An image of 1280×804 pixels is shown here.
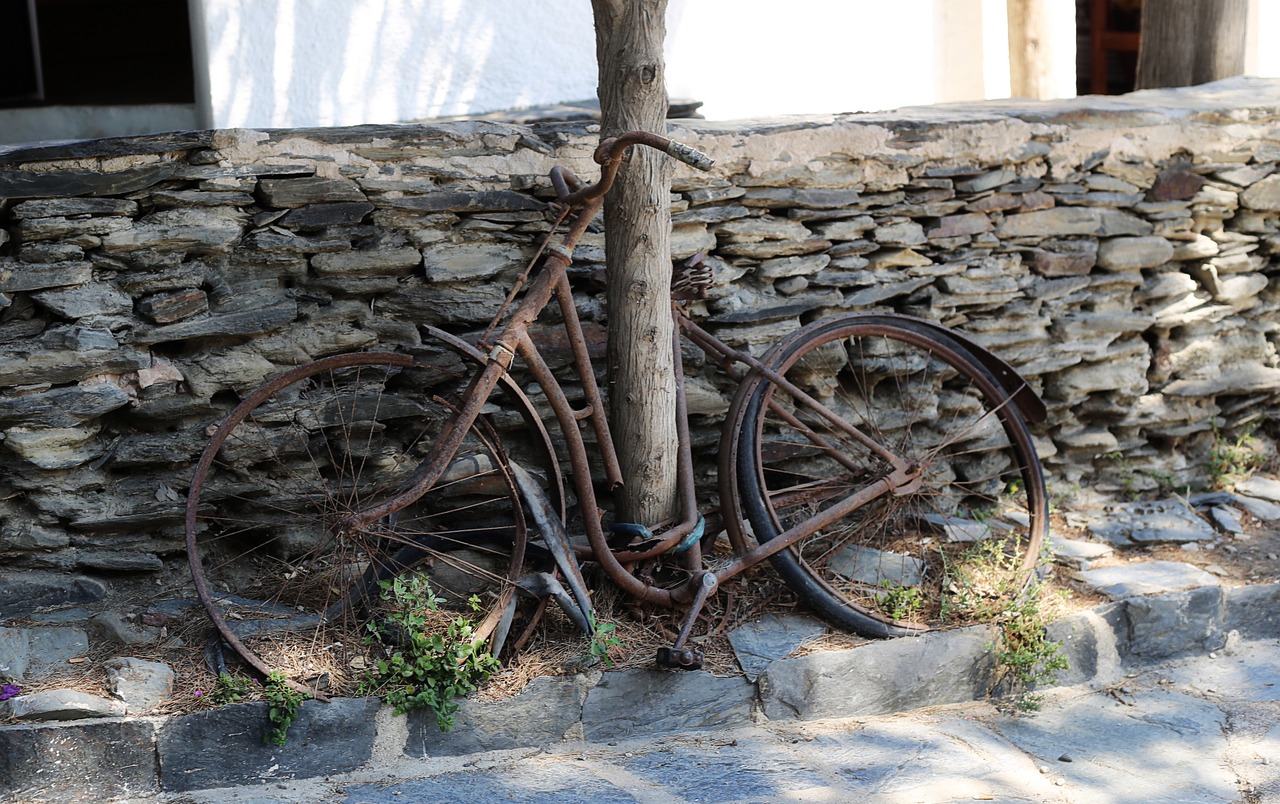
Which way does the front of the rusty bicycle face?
to the viewer's left

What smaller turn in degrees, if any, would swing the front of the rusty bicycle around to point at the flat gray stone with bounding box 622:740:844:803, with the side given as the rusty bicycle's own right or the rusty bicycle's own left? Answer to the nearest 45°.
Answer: approximately 135° to the rusty bicycle's own left

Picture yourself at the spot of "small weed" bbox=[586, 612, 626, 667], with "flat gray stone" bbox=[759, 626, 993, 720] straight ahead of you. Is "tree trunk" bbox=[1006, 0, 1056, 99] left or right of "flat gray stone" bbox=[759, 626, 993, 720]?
left

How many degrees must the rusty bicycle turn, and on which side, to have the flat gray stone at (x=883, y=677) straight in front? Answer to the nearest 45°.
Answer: approximately 180°

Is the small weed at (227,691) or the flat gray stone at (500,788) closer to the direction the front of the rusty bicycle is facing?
the small weed

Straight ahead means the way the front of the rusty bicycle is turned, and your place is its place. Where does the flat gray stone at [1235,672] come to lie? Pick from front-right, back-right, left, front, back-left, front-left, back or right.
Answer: back

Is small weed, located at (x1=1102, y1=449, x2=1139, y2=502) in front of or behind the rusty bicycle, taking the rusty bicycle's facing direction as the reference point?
behind

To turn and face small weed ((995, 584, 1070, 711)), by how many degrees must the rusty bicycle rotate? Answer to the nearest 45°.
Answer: approximately 180°

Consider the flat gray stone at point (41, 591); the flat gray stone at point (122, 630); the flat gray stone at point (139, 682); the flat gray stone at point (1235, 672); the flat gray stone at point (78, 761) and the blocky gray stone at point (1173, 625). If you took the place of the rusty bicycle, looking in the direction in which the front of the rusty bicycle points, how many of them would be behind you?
2

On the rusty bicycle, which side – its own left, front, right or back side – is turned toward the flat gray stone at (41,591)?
front

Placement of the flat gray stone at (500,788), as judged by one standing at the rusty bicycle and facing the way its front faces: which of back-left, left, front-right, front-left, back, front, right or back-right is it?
left

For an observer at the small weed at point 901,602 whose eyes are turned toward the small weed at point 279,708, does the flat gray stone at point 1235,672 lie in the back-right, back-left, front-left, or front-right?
back-left

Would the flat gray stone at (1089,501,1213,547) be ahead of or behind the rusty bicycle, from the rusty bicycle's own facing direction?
behind

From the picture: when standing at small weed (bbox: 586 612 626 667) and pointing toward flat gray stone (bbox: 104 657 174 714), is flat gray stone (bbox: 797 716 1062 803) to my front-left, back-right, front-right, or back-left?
back-left
